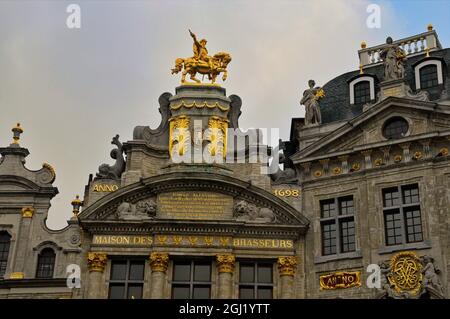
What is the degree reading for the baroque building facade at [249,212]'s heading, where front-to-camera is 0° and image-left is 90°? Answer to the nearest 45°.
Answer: approximately 0°
